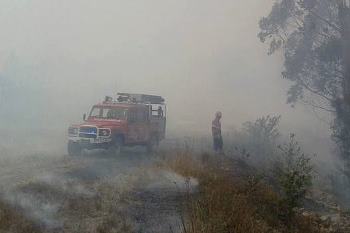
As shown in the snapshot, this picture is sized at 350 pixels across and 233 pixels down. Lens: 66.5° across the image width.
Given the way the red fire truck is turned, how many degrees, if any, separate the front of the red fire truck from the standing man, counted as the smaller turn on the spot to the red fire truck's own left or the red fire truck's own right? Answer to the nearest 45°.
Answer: approximately 135° to the red fire truck's own left
